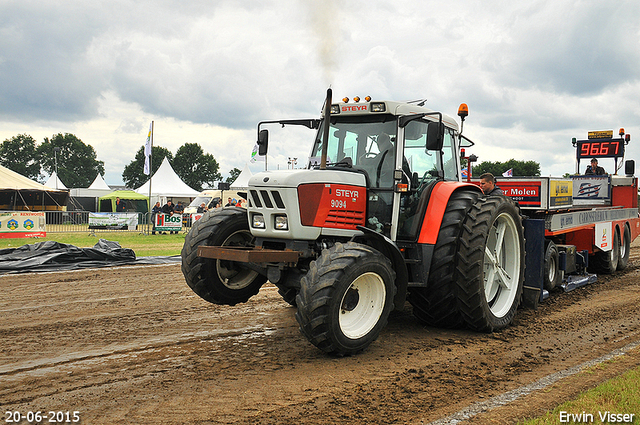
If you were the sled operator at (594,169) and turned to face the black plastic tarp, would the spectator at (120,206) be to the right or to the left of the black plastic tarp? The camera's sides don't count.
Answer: right

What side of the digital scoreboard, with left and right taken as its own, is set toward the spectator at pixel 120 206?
right

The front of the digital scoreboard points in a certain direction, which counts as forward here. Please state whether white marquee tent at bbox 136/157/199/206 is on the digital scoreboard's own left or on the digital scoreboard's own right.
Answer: on the digital scoreboard's own right

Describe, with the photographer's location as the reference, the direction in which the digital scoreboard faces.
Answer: facing the viewer
